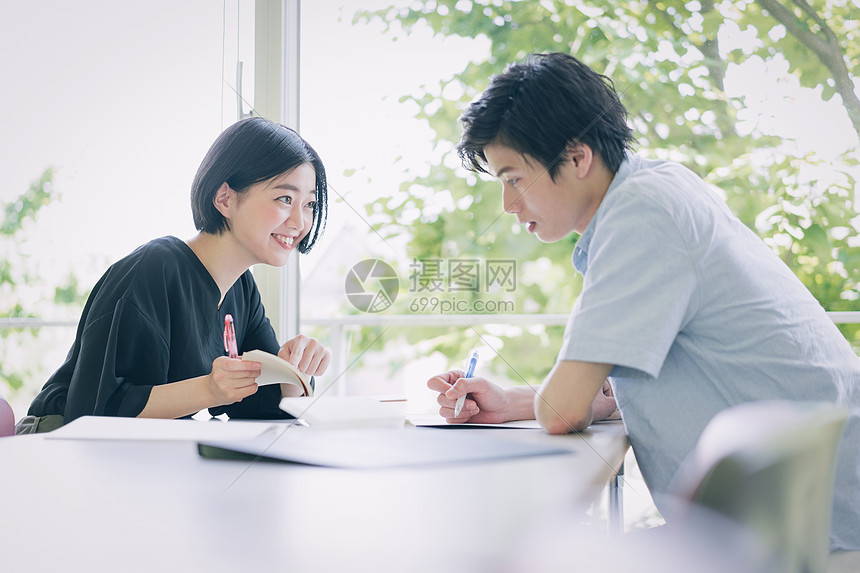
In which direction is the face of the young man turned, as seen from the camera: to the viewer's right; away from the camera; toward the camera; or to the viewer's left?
to the viewer's left

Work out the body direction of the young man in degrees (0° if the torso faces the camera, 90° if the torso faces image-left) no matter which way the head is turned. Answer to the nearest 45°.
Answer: approximately 90°

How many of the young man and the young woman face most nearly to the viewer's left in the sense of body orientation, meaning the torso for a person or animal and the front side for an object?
1

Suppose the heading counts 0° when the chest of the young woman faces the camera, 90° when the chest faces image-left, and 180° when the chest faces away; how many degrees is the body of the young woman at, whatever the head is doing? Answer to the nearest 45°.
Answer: approximately 315°

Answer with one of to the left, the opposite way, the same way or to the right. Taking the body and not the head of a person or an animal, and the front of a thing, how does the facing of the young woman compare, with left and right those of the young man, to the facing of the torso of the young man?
the opposite way
